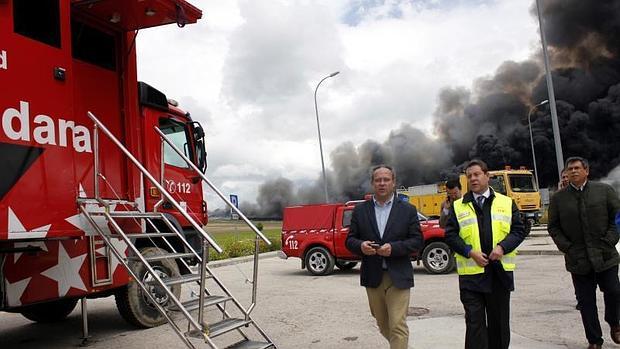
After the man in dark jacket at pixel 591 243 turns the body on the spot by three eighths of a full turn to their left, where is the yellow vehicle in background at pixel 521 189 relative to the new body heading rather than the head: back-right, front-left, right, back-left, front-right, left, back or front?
front-left

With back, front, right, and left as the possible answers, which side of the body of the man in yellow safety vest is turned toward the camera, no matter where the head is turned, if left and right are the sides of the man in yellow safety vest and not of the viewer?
front

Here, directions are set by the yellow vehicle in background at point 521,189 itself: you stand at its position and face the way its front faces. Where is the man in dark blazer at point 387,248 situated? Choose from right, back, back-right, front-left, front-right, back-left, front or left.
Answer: front-right

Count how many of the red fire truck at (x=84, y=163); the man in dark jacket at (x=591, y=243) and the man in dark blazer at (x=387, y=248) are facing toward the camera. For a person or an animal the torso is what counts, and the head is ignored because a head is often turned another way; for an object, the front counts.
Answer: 2

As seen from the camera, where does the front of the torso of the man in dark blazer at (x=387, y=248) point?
toward the camera

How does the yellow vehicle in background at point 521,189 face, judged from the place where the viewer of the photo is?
facing the viewer and to the right of the viewer

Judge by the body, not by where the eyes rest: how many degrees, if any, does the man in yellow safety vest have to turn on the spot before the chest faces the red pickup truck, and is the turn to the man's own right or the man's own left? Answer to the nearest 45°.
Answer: approximately 135° to the man's own right

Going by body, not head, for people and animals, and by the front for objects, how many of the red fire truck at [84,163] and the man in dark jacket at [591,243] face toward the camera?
1

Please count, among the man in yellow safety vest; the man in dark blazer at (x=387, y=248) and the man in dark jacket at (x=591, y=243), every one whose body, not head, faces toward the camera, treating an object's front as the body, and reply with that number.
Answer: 3

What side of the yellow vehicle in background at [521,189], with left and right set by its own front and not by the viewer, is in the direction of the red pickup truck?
right

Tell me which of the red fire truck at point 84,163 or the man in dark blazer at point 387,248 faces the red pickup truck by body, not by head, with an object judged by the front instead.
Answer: the red fire truck
